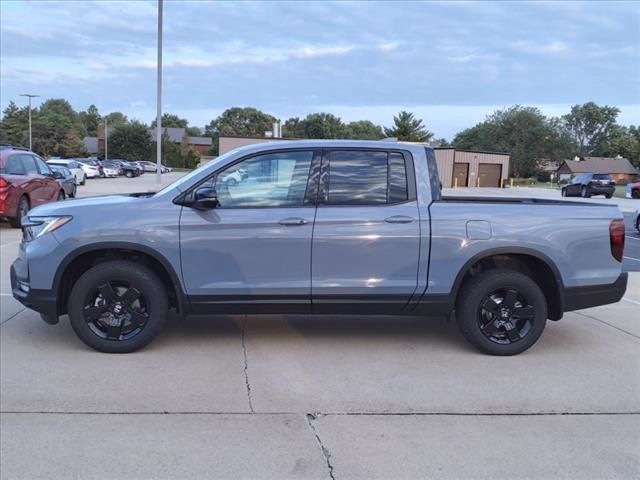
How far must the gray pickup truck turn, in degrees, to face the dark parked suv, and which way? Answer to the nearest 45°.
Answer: approximately 135° to its right

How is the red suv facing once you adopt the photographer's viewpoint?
facing away from the viewer and to the right of the viewer

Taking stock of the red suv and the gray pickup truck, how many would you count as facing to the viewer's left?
1

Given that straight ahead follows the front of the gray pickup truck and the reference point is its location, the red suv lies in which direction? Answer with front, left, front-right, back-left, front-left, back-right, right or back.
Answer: front-right

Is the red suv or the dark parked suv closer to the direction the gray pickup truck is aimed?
the red suv

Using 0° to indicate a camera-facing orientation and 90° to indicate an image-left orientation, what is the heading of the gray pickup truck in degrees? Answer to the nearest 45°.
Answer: approximately 90°

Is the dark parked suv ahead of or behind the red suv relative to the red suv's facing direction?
ahead
